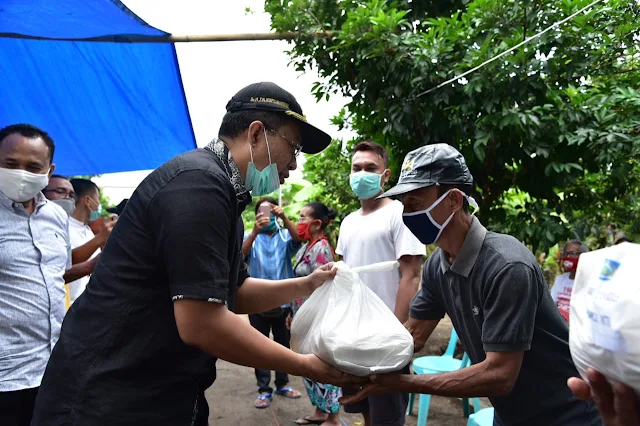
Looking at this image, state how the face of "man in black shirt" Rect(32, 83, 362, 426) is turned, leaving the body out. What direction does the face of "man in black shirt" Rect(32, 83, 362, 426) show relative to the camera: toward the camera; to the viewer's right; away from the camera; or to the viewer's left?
to the viewer's right

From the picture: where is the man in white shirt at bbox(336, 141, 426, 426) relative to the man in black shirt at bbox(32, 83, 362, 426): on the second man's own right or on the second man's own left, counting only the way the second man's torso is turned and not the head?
on the second man's own left

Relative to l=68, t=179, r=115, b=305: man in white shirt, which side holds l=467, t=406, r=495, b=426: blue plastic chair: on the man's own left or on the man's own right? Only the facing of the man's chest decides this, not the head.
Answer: on the man's own right

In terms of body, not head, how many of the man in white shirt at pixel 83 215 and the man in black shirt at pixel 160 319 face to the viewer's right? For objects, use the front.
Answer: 2

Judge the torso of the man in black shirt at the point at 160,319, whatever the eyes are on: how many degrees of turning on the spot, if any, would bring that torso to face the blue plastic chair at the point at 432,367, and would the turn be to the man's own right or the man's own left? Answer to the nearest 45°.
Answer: approximately 45° to the man's own left

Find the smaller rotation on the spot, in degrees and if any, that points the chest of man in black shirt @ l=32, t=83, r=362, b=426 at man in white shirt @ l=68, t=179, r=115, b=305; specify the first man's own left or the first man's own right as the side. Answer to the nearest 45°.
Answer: approximately 90° to the first man's own left

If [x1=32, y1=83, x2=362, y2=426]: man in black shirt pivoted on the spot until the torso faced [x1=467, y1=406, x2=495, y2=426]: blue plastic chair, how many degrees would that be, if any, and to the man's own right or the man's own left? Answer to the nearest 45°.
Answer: approximately 45° to the man's own left

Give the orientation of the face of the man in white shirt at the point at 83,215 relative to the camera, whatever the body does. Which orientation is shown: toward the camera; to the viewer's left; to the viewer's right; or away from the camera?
to the viewer's right

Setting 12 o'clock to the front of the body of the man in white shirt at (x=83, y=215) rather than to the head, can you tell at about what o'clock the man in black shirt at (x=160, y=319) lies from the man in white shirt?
The man in black shirt is roughly at 3 o'clock from the man in white shirt.

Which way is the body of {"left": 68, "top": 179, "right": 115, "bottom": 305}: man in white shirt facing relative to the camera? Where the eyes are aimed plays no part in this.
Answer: to the viewer's right

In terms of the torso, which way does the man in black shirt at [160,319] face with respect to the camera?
to the viewer's right

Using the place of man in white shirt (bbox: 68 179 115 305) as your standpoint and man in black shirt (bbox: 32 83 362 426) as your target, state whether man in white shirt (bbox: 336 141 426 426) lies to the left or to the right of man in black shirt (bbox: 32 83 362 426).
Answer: left
